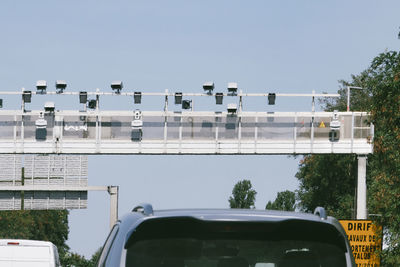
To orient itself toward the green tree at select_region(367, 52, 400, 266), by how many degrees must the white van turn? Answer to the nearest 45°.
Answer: approximately 90° to its right

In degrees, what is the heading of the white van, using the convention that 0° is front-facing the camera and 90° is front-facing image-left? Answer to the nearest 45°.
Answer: approximately 180°
